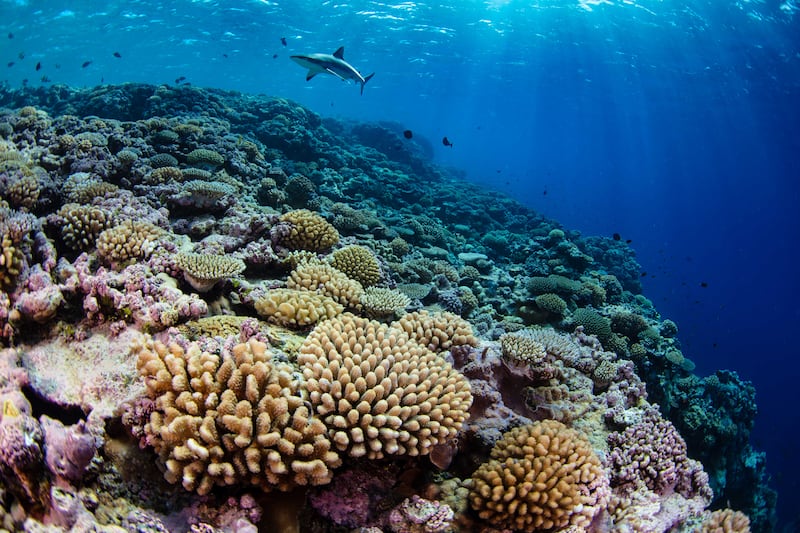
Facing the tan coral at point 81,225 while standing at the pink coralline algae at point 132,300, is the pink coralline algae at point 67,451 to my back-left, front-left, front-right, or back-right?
back-left

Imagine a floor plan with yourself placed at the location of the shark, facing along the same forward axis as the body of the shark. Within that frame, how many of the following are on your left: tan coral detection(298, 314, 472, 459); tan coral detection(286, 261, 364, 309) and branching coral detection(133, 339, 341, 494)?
3

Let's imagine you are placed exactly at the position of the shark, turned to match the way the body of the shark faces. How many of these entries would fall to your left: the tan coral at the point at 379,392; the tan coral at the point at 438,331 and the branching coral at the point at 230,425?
3

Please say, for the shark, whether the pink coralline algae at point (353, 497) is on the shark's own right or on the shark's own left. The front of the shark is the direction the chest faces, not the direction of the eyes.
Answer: on the shark's own left

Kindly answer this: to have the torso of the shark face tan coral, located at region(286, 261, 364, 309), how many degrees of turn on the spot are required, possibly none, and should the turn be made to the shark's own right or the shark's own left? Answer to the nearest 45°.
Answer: approximately 90° to the shark's own left

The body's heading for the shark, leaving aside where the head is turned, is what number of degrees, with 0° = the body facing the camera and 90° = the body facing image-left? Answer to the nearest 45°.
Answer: approximately 90°

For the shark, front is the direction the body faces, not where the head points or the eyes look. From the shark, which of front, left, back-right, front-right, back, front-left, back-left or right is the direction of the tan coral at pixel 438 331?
left

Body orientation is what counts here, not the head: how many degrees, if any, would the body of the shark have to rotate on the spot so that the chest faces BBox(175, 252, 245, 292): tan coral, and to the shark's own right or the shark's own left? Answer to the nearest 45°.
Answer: approximately 90° to the shark's own left

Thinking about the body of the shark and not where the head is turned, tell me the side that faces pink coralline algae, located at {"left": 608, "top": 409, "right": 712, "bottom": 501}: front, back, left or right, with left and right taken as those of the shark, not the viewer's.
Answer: left

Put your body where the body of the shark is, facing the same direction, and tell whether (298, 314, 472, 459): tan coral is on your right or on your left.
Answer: on your left

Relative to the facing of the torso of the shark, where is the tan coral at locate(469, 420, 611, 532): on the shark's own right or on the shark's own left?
on the shark's own left

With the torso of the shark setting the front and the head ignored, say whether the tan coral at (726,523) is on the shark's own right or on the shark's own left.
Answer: on the shark's own left

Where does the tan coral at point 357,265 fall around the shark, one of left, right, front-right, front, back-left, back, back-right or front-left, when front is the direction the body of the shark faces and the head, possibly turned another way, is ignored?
left

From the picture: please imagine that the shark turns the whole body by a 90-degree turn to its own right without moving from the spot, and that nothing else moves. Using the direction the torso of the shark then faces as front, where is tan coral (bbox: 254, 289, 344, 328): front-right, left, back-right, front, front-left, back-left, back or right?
back

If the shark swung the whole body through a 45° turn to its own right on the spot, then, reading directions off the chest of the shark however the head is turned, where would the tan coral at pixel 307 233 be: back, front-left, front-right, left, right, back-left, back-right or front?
back-left

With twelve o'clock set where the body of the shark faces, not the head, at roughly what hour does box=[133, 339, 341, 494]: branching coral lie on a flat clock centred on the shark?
The branching coral is roughly at 9 o'clock from the shark.
